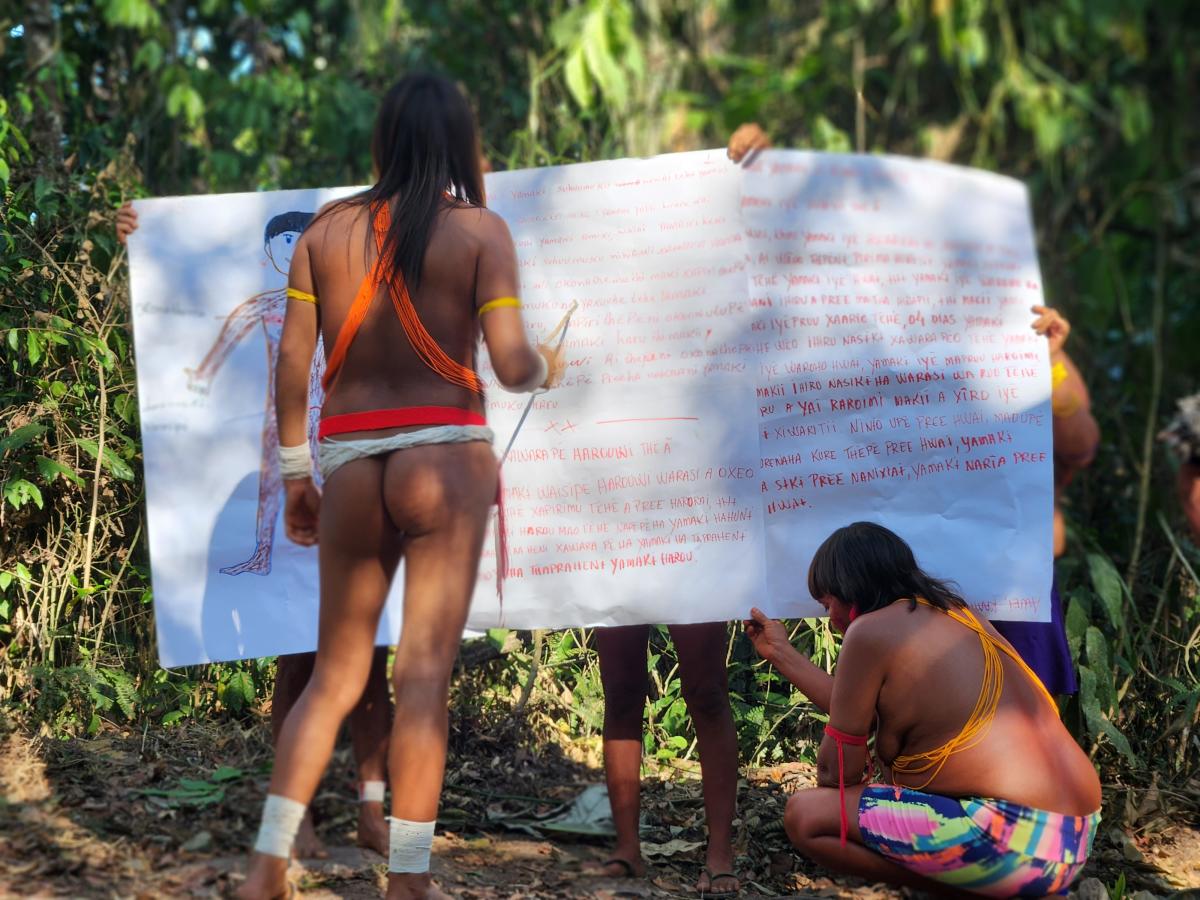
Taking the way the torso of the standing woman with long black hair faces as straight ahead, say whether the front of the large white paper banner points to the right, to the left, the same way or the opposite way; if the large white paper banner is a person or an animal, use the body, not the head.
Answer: the opposite way

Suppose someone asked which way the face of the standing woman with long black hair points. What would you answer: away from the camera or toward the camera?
away from the camera

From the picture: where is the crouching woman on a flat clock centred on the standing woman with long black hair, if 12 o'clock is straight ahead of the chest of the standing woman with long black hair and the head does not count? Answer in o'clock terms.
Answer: The crouching woman is roughly at 3 o'clock from the standing woman with long black hair.

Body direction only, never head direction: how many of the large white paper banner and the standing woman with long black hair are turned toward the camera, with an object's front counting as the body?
1

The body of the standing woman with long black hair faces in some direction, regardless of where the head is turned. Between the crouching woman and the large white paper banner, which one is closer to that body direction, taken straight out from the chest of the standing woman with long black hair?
the large white paper banner

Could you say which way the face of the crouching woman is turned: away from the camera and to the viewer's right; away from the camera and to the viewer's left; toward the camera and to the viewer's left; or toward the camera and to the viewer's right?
away from the camera and to the viewer's left

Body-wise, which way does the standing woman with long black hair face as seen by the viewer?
away from the camera

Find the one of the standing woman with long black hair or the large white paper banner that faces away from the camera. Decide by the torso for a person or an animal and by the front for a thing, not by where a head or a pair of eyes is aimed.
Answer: the standing woman with long black hair

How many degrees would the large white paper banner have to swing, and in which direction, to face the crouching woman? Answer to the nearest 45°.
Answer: approximately 45° to its left

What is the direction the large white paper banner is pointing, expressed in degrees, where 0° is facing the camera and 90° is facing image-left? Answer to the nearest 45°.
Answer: approximately 0°
